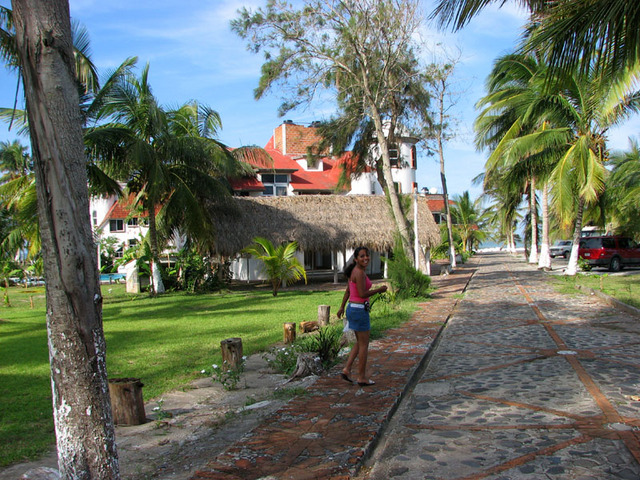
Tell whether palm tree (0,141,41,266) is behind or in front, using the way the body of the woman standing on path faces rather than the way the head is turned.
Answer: behind

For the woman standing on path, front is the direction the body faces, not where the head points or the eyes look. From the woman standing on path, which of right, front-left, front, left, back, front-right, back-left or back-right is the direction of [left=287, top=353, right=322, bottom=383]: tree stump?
back-left

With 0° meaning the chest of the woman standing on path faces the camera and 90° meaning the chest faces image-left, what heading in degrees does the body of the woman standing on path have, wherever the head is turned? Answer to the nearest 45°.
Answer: approximately 270°

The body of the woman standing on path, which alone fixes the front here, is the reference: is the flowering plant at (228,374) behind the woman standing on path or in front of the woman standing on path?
behind
